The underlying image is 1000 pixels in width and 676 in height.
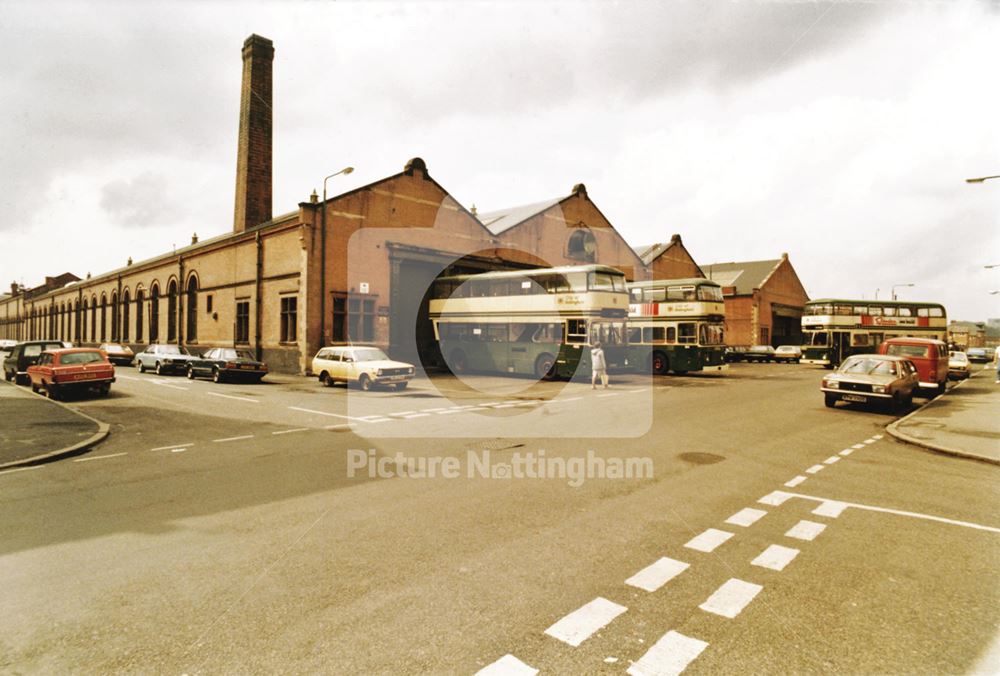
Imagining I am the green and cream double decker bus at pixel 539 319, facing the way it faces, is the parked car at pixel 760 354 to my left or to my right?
on my left

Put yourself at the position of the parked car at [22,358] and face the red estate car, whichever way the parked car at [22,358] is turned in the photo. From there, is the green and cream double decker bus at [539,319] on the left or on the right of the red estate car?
left

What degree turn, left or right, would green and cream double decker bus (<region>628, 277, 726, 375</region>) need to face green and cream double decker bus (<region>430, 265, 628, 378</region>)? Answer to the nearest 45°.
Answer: approximately 90° to its right

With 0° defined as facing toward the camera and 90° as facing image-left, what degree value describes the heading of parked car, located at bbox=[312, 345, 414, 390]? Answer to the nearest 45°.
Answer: approximately 315°

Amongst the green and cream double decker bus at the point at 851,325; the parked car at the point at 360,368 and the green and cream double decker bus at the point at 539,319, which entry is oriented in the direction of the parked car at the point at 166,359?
the green and cream double decker bus at the point at 851,325

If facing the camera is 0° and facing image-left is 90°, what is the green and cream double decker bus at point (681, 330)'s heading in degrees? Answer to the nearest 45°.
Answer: approximately 315°

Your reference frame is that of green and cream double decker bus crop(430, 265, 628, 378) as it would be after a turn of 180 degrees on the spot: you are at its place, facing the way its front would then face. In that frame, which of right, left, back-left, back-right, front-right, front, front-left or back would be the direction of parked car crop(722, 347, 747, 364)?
right

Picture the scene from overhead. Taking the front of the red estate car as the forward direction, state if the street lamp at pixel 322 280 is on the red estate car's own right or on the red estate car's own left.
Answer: on the red estate car's own right

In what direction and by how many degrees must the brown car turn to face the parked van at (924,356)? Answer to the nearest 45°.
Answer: approximately 135° to its right

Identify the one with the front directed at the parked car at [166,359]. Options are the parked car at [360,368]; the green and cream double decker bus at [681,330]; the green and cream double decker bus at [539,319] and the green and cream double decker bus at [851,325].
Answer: the green and cream double decker bus at [851,325]

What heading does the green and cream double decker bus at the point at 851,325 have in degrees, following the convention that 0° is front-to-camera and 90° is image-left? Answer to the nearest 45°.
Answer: approximately 45°

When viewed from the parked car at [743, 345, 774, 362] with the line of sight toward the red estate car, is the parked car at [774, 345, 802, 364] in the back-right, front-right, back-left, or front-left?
back-left

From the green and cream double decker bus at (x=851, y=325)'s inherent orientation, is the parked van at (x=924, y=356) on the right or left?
on its left
